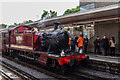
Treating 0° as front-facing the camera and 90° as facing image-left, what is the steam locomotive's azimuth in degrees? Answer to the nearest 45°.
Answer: approximately 315°

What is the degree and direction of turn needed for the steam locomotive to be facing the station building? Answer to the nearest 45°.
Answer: approximately 90° to its left
